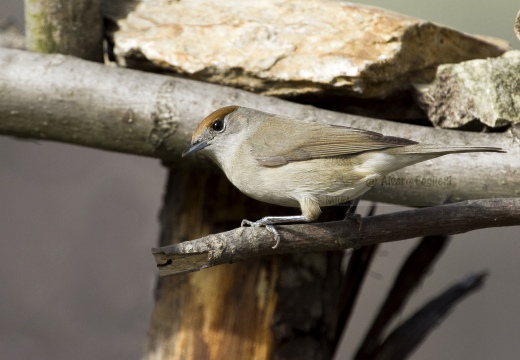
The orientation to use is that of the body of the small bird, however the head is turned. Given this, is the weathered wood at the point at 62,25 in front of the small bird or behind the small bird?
in front

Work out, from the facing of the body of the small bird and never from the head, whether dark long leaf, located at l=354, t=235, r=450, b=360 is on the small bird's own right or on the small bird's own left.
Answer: on the small bird's own right

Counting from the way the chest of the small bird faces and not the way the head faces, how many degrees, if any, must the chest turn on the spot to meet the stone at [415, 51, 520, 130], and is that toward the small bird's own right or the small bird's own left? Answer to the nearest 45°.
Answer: approximately 180°

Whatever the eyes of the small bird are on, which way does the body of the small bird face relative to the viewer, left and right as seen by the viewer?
facing to the left of the viewer

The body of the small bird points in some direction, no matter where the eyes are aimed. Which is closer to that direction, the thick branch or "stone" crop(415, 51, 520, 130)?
the thick branch
